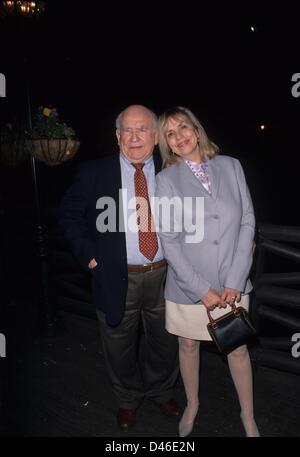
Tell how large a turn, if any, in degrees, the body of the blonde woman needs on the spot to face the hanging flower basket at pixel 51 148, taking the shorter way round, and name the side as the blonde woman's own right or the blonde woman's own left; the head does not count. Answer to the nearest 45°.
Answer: approximately 135° to the blonde woman's own right

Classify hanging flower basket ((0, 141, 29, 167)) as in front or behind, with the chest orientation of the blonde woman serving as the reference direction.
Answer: behind

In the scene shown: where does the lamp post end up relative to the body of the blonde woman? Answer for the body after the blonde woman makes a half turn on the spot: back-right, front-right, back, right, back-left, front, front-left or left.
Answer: front-left

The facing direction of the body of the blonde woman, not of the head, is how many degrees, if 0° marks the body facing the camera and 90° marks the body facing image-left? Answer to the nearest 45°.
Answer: approximately 0°

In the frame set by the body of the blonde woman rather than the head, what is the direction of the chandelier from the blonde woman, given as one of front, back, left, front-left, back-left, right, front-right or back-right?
back-right
